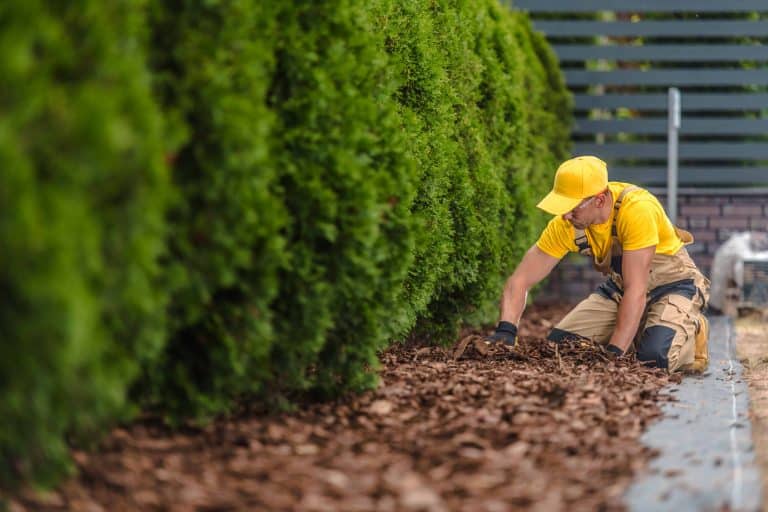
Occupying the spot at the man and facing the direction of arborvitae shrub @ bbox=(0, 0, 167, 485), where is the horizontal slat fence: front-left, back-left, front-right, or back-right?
back-right

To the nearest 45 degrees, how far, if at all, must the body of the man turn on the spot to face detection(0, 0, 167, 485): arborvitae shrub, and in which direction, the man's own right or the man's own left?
approximately 45° to the man's own left

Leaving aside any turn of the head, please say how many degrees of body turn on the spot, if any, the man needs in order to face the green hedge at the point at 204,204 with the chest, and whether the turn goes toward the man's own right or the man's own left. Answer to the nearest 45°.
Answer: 0° — they already face it

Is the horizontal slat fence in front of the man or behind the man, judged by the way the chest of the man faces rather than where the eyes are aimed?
behind

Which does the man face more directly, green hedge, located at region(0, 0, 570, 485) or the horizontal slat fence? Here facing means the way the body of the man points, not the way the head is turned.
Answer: the green hedge

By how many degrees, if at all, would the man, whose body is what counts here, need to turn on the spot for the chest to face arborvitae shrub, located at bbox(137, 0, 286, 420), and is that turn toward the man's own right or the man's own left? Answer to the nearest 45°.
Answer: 0° — they already face it

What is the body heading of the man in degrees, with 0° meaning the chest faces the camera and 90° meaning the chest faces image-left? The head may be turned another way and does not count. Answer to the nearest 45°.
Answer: approximately 45°
